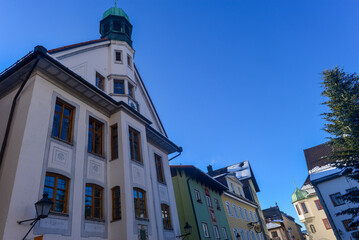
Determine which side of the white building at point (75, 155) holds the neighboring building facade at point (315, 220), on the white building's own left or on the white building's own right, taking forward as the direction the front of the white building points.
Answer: on the white building's own left

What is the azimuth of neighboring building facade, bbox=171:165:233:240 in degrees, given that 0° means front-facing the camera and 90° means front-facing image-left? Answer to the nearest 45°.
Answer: approximately 315°

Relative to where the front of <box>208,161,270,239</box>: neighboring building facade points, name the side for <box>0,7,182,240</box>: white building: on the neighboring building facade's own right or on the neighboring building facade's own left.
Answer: on the neighboring building facade's own right

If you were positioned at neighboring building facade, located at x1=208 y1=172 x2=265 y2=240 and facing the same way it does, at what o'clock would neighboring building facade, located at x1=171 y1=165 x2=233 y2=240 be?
neighboring building facade, located at x1=171 y1=165 x2=233 y2=240 is roughly at 2 o'clock from neighboring building facade, located at x1=208 y1=172 x2=265 y2=240.

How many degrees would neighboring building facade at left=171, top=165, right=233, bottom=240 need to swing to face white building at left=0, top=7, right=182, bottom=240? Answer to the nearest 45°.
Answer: approximately 45° to its right

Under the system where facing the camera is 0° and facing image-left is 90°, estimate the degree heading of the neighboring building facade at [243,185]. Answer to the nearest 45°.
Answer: approximately 315°

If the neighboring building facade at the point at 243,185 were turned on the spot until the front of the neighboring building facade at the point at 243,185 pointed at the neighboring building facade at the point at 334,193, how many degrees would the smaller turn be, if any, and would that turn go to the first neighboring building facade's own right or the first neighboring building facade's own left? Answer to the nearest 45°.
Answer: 0° — it already faces it

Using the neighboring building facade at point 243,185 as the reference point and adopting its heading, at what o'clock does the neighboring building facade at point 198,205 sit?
the neighboring building facade at point 198,205 is roughly at 2 o'clock from the neighboring building facade at point 243,185.
